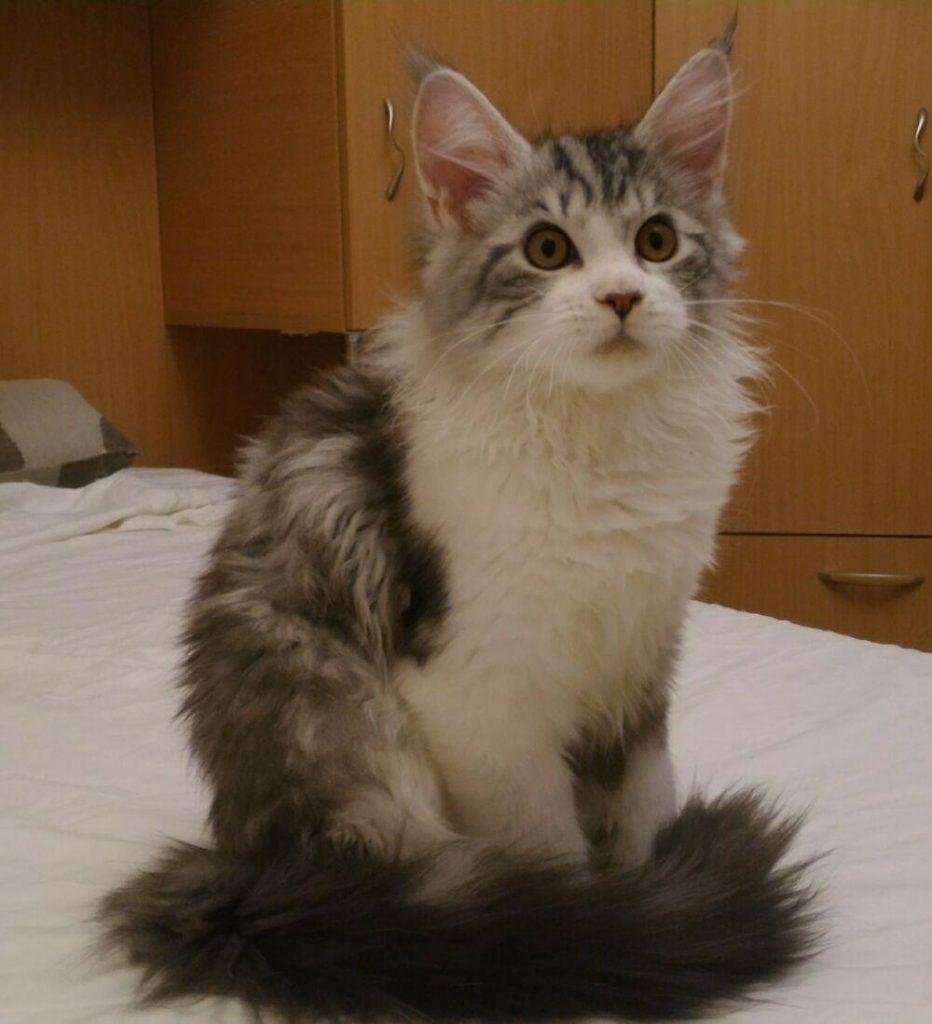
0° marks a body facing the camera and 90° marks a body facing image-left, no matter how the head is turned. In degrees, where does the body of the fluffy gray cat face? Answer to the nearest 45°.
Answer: approximately 315°

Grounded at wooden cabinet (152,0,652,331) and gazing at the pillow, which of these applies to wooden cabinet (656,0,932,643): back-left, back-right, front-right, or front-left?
back-left

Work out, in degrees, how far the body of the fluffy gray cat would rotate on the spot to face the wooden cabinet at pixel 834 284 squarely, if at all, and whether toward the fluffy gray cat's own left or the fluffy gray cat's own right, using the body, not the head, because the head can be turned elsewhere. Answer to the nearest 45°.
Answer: approximately 90° to the fluffy gray cat's own left

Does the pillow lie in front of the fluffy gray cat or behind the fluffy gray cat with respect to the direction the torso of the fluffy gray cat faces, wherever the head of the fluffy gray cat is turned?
behind

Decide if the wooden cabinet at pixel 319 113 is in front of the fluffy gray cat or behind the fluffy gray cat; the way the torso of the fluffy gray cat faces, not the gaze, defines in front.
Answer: behind
